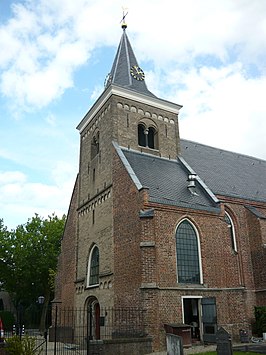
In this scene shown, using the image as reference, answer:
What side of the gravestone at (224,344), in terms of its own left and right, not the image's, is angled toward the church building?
back

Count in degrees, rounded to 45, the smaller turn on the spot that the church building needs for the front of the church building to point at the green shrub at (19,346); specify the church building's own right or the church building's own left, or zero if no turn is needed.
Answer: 0° — it already faces it

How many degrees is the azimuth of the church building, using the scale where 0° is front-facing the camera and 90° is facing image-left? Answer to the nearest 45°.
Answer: approximately 45°

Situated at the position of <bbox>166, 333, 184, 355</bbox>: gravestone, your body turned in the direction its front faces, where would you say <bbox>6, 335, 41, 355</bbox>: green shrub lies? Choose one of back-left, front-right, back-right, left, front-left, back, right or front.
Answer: right

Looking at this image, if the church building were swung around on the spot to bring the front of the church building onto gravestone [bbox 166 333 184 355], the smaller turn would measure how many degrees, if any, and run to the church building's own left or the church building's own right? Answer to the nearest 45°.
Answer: approximately 45° to the church building's own left

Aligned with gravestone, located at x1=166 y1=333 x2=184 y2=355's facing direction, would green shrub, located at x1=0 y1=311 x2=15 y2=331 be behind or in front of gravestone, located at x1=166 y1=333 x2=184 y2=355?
behind

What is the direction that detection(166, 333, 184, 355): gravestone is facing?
toward the camera

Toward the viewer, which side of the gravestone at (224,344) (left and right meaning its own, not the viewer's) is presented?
front
